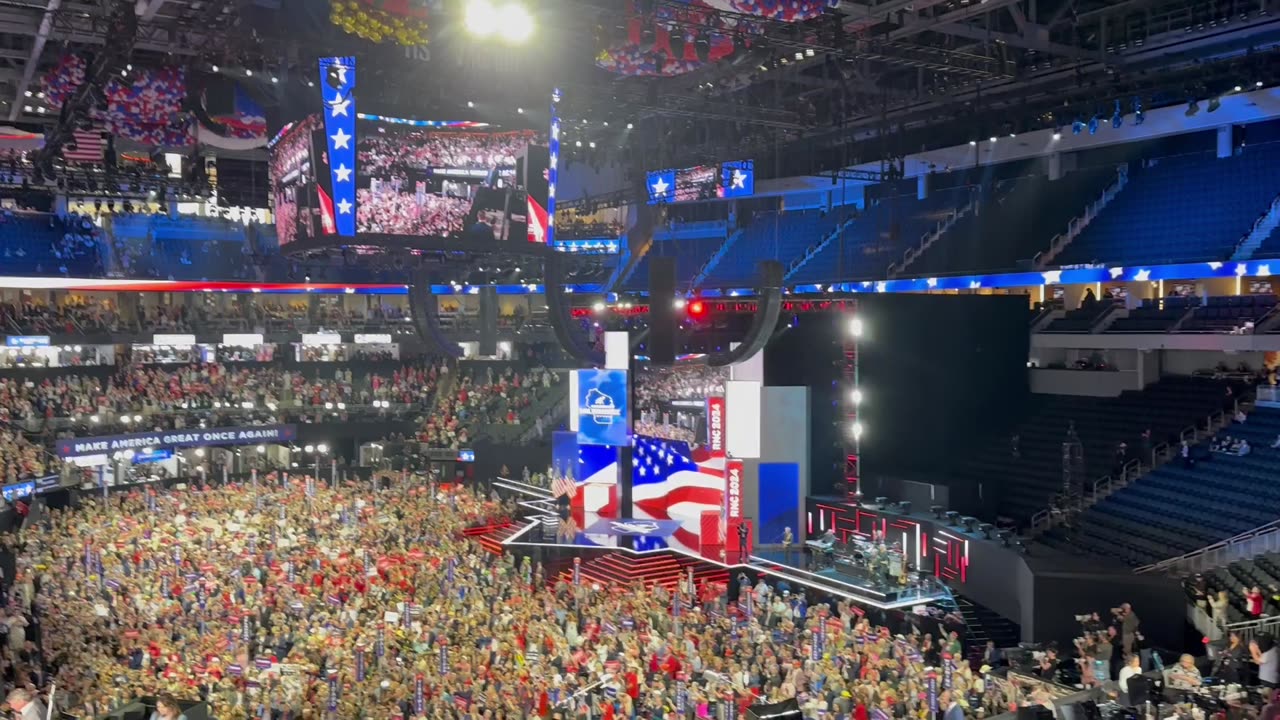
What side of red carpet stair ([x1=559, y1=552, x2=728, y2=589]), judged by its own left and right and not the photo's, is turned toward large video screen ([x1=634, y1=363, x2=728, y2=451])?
back

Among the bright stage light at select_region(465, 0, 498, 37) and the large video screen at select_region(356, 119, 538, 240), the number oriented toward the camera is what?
2

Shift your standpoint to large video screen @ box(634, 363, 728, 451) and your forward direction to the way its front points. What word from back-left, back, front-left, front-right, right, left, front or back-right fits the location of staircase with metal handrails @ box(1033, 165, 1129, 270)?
back-left

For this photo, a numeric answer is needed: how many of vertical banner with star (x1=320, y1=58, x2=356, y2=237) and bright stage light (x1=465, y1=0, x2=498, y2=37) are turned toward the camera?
2

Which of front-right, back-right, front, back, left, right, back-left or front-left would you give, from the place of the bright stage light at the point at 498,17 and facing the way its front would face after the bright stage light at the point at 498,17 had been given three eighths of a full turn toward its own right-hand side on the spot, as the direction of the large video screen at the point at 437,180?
front-right

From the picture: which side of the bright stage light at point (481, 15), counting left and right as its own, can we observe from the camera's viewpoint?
front

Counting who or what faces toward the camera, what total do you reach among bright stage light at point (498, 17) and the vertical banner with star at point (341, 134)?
2

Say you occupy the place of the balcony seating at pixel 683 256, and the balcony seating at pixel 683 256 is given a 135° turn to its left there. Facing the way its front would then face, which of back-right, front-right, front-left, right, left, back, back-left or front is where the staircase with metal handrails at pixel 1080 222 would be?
front-right

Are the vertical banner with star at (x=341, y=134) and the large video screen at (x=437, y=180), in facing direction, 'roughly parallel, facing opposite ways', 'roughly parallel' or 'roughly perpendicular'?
roughly parallel

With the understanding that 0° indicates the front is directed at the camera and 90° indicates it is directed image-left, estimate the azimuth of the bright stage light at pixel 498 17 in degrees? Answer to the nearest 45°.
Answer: approximately 0°

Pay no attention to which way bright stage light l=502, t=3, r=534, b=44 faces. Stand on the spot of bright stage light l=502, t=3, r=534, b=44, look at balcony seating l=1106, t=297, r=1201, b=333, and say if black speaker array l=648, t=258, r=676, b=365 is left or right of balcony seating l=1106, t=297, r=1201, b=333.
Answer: left

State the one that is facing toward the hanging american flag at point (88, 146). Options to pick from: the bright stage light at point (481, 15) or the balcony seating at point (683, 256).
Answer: the balcony seating

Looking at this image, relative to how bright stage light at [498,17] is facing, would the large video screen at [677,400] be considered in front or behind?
behind
